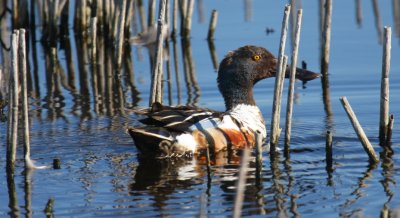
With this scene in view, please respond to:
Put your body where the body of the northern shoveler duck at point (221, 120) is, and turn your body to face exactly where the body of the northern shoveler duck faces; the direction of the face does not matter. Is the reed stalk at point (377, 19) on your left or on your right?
on your left

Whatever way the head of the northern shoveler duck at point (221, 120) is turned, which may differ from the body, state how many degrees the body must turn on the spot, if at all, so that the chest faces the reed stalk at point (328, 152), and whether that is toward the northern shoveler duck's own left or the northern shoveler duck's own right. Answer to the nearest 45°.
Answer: approximately 45° to the northern shoveler duck's own right

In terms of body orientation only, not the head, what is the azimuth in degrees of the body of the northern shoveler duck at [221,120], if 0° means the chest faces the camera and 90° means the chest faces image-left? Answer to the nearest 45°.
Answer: approximately 270°

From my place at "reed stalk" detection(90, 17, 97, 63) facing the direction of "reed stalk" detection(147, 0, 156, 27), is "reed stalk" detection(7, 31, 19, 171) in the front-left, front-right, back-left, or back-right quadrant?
back-right

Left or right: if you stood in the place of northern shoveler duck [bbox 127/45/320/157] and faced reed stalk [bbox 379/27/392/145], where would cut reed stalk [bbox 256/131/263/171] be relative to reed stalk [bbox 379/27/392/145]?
right

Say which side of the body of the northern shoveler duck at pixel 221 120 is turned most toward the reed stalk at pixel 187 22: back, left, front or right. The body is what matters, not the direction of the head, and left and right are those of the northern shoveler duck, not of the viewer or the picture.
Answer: left

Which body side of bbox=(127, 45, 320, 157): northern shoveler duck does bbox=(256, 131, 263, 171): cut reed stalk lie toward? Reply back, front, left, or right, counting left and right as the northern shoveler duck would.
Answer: right

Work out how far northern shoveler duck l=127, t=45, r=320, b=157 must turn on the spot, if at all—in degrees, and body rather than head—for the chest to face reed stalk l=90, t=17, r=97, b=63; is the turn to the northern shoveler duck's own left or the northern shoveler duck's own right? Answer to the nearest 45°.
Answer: approximately 135° to the northern shoveler duck's own left

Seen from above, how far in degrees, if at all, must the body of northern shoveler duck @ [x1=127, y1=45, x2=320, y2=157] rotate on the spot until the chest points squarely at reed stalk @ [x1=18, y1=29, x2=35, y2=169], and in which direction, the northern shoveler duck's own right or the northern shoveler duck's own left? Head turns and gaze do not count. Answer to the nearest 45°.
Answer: approximately 135° to the northern shoveler duck's own right

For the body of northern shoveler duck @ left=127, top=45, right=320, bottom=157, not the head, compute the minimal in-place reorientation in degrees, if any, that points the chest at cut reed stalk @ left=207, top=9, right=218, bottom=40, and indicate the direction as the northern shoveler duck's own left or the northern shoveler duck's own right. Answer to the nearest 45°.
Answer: approximately 90° to the northern shoveler duck's own left

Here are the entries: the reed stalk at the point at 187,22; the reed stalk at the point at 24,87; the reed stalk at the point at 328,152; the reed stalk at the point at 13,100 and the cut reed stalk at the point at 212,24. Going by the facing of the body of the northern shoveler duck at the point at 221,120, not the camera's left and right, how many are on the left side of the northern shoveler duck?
2
